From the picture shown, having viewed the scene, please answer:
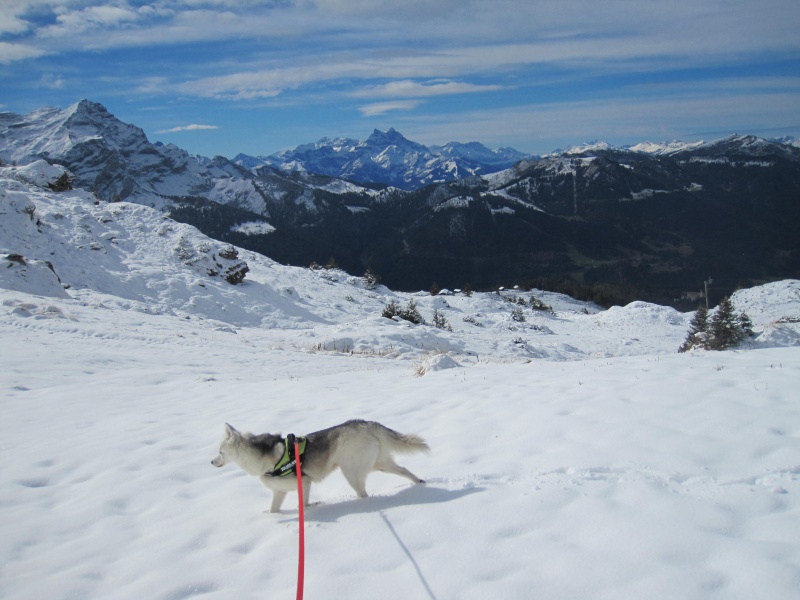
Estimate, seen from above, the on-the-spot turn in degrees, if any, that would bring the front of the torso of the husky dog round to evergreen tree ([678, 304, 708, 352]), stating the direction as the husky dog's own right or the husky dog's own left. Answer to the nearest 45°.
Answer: approximately 135° to the husky dog's own right

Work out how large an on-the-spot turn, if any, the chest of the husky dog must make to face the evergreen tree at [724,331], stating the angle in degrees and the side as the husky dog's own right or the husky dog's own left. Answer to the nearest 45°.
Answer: approximately 135° to the husky dog's own right

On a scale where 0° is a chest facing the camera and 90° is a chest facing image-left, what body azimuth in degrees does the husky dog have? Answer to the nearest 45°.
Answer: approximately 90°

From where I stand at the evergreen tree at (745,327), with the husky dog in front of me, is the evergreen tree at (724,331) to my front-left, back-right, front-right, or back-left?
front-right
